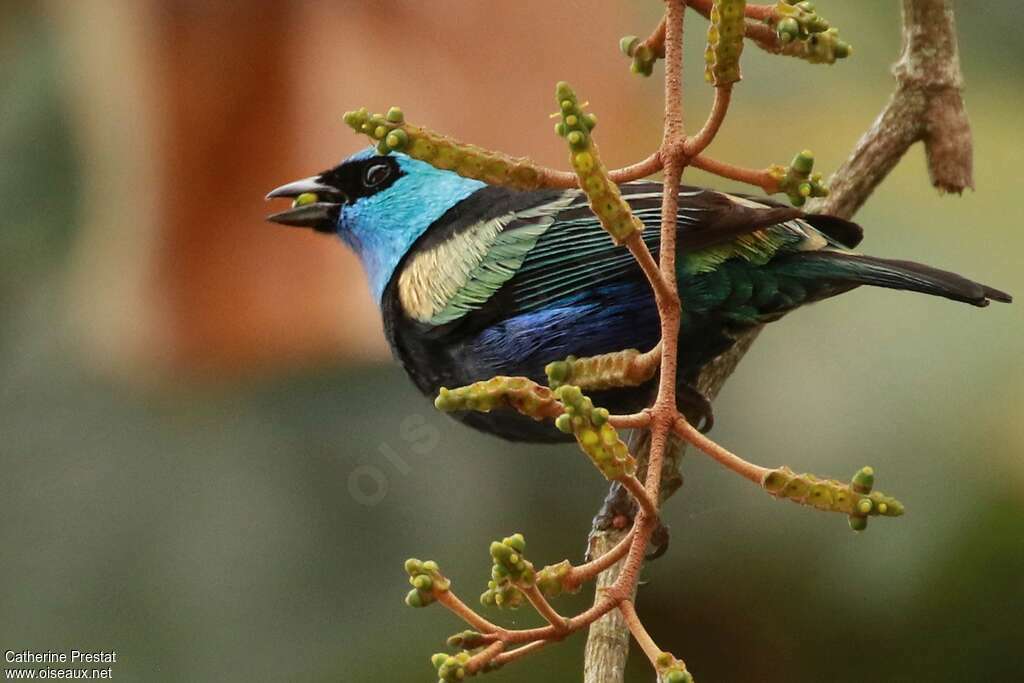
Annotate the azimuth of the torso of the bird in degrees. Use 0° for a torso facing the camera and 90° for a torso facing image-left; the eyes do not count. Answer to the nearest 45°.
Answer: approximately 90°
